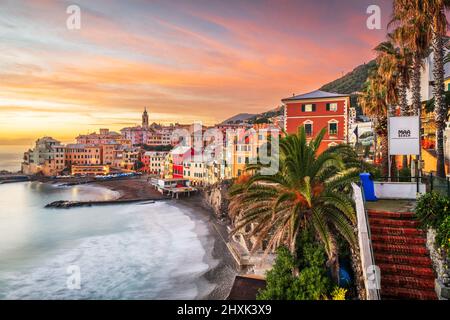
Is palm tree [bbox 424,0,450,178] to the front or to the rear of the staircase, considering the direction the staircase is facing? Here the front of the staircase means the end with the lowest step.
to the rear

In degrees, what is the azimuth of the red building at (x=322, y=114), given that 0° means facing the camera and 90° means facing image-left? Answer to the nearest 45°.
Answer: approximately 0°

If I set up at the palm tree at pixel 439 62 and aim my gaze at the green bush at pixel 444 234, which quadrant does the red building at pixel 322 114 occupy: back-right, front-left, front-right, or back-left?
back-right

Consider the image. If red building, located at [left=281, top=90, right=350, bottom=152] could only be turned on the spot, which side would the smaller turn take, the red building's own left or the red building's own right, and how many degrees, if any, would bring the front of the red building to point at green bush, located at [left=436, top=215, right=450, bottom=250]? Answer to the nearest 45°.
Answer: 0° — it already faces it

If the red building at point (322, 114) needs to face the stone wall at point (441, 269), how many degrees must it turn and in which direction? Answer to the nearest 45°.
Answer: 0° — it already faces it

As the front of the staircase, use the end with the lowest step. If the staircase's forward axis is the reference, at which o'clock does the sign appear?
The sign is roughly at 6 o'clock from the staircase.

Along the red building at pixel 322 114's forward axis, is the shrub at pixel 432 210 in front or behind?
in front

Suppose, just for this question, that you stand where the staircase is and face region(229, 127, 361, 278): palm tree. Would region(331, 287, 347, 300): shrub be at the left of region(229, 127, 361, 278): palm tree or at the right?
left

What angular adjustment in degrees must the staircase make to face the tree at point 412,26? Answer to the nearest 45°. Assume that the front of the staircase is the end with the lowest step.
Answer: approximately 180°
